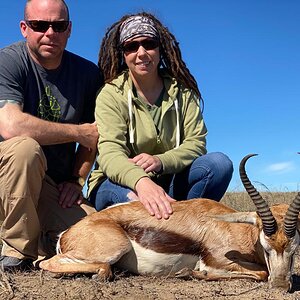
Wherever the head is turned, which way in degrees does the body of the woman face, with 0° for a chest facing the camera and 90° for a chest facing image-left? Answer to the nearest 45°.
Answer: approximately 0°

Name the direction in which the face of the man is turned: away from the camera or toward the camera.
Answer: toward the camera

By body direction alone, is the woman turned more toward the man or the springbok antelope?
the springbok antelope

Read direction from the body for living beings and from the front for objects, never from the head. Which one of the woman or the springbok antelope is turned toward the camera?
the woman

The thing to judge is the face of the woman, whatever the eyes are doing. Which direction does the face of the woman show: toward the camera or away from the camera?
toward the camera

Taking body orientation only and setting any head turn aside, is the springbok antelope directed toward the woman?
no

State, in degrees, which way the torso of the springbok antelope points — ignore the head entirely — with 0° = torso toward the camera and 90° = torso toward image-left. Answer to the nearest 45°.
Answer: approximately 270°

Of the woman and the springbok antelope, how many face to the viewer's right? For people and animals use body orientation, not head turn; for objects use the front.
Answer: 1

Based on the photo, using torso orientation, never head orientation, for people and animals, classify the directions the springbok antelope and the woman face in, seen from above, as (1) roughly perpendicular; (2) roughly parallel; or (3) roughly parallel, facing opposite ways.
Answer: roughly perpendicular

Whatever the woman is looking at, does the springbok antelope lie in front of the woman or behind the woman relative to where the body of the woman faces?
in front

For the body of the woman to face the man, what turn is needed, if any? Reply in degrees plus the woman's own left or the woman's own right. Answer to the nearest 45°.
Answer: approximately 90° to the woman's own right

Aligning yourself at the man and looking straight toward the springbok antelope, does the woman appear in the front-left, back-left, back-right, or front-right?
front-left

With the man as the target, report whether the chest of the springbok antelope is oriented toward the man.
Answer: no
